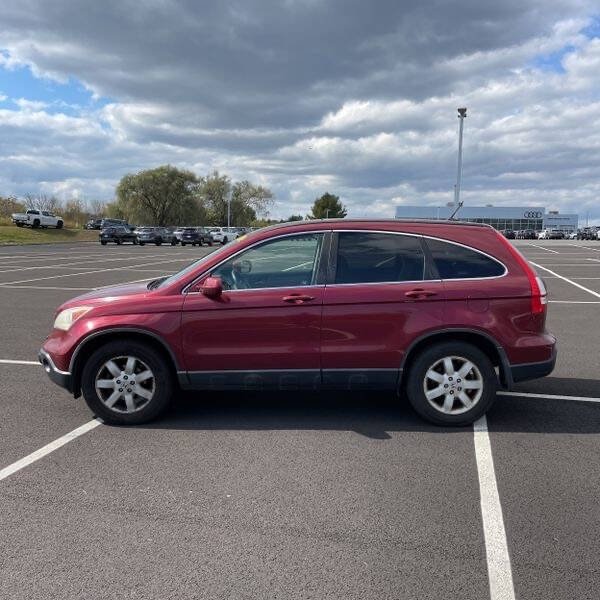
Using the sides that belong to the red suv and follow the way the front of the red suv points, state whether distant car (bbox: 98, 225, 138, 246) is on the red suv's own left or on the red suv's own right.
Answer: on the red suv's own right

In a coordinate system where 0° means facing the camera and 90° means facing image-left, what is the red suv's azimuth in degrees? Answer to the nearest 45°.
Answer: approximately 90°
